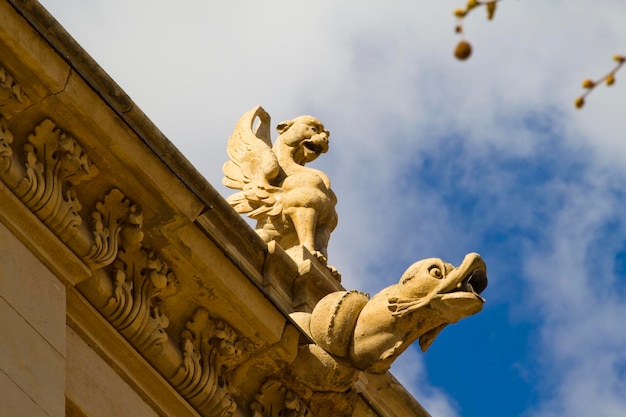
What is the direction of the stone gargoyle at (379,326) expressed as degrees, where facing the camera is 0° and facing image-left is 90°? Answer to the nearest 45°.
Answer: approximately 270°

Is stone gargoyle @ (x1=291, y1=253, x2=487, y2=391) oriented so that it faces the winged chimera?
no

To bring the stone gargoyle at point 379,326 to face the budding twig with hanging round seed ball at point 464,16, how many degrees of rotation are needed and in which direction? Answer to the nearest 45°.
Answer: approximately 90° to its right
